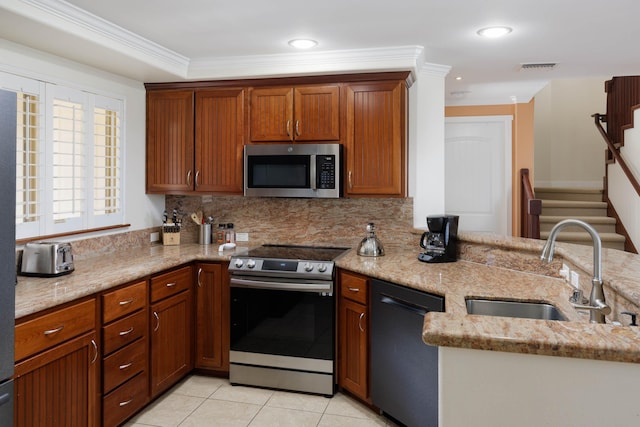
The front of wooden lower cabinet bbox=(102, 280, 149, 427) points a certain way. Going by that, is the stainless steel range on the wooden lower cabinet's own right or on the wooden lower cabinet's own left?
on the wooden lower cabinet's own left

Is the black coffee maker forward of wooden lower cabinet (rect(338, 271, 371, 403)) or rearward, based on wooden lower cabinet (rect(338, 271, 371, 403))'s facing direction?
rearward

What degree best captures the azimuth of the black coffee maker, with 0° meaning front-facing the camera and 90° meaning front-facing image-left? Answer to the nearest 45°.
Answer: approximately 45°

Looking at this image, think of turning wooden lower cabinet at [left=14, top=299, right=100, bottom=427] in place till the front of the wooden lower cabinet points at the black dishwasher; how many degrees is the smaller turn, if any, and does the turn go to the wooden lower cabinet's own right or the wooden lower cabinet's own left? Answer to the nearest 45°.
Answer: approximately 45° to the wooden lower cabinet's own left

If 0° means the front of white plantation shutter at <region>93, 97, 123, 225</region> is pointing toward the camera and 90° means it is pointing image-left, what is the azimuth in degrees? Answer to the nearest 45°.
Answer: approximately 315°

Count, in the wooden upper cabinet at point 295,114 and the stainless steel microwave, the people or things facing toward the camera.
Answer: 2

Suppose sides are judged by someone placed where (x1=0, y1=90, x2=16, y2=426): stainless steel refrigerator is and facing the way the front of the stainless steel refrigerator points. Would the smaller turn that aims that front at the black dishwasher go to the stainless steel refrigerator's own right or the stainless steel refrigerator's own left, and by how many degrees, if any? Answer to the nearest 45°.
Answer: approximately 45° to the stainless steel refrigerator's own left
